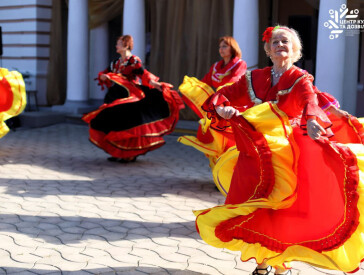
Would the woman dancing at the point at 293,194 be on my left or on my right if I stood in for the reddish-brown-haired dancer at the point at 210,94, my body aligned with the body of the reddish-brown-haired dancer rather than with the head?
on my left

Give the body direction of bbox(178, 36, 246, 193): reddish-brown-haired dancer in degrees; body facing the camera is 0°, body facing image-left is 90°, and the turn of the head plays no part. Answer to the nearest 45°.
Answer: approximately 45°

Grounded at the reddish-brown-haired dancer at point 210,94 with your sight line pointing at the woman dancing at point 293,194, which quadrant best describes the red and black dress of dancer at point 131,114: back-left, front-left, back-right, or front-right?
back-right

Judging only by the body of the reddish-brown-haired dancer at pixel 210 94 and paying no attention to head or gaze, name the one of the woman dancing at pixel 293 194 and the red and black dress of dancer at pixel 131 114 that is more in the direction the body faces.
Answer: the woman dancing

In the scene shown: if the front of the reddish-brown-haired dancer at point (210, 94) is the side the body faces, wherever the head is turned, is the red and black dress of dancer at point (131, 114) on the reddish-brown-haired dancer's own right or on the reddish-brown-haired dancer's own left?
on the reddish-brown-haired dancer's own right
